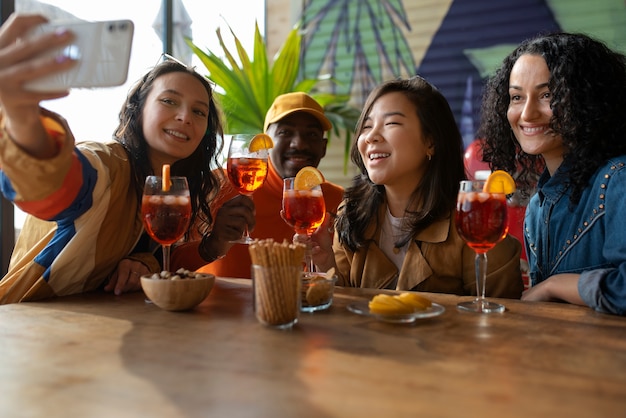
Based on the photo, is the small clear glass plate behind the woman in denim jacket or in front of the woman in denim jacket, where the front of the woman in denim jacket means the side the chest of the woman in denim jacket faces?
in front

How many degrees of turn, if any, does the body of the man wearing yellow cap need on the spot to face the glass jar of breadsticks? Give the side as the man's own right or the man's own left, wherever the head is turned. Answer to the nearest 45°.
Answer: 0° — they already face it

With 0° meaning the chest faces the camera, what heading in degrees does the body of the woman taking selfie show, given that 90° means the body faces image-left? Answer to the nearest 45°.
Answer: approximately 315°

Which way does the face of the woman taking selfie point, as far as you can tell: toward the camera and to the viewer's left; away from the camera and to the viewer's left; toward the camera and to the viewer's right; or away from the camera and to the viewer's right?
toward the camera and to the viewer's left

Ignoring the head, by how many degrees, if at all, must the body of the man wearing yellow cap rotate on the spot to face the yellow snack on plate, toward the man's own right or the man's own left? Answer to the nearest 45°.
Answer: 0° — they already face it

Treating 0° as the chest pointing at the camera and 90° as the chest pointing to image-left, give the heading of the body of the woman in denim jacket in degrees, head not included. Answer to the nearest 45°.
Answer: approximately 45°

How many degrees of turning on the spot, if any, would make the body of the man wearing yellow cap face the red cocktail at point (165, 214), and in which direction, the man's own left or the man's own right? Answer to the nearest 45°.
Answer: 0° — they already face it

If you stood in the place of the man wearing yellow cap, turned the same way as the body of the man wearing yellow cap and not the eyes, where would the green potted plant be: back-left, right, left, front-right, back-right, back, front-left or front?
back
